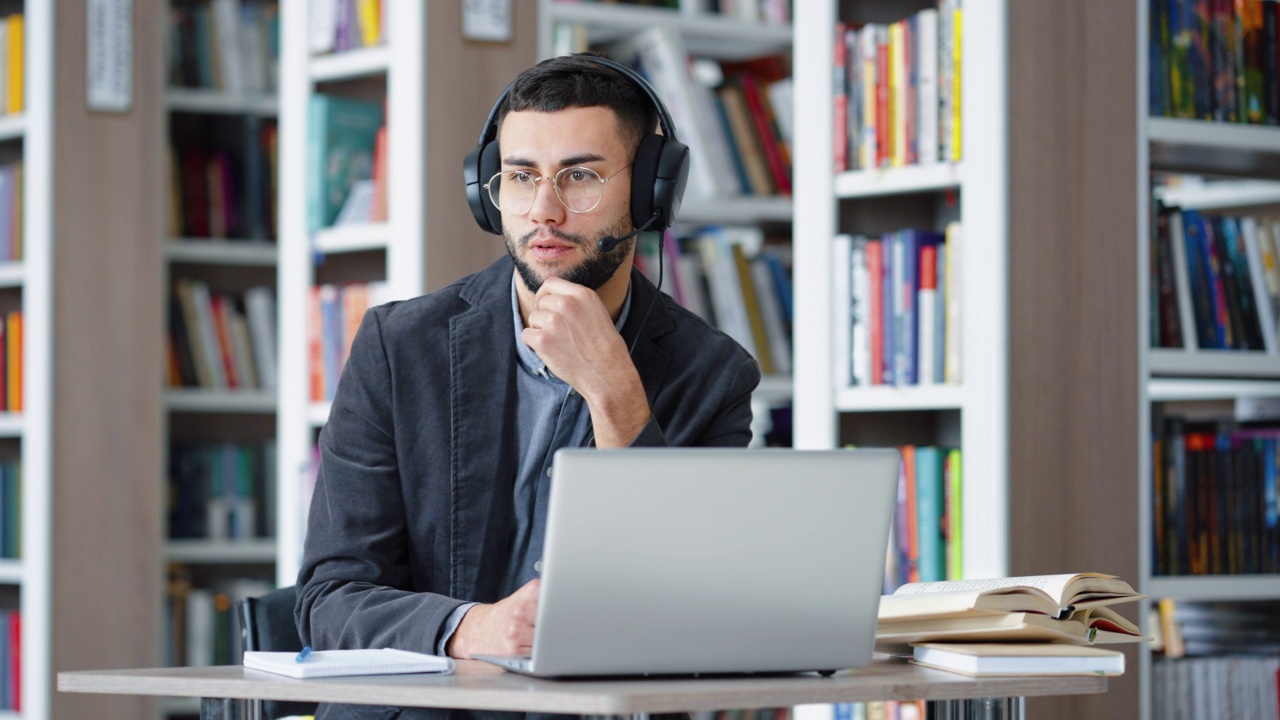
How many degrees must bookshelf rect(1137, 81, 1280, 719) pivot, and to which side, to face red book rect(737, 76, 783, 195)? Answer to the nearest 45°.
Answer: approximately 135° to its right

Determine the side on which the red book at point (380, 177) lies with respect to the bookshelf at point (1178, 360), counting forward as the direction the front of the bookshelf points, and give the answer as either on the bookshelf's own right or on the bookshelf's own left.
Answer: on the bookshelf's own right

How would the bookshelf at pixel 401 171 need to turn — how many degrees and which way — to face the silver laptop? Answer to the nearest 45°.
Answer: approximately 45° to its left

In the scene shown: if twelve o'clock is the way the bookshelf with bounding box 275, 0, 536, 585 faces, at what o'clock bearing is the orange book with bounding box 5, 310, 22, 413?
The orange book is roughly at 3 o'clock from the bookshelf.

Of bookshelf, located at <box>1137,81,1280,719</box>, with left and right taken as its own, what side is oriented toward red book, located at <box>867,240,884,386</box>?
right

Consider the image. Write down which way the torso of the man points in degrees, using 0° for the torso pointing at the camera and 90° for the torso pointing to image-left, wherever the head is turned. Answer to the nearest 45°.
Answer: approximately 0°

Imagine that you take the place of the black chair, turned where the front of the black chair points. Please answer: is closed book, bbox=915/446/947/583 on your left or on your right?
on your left
